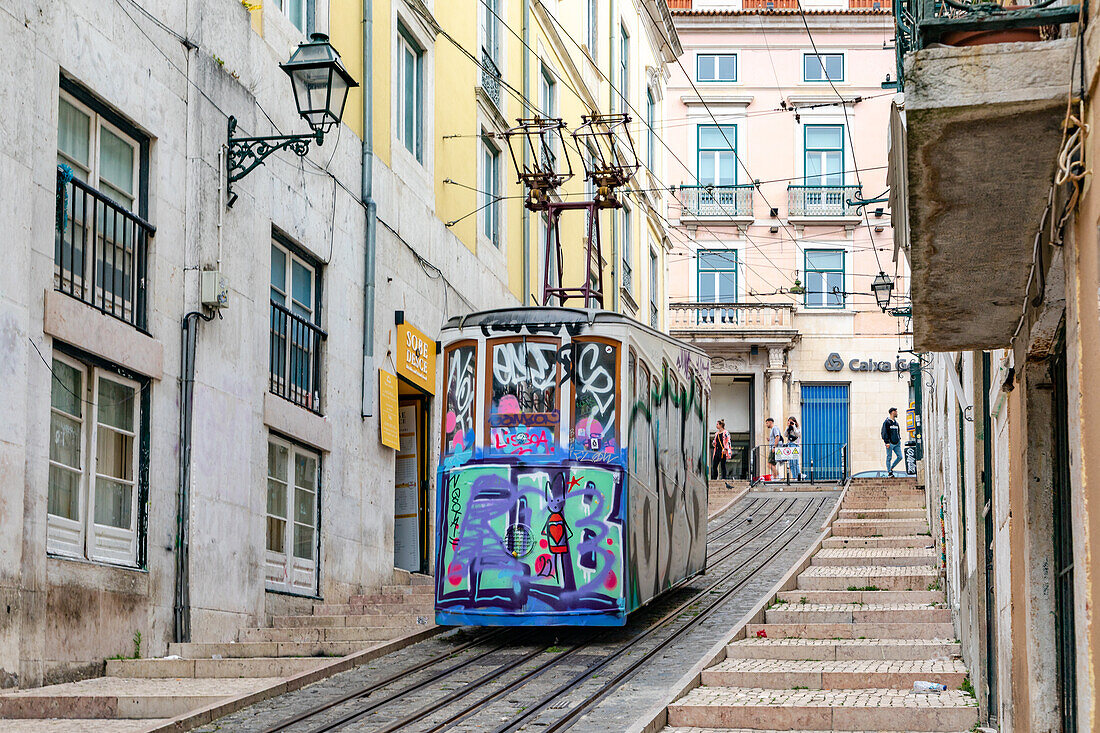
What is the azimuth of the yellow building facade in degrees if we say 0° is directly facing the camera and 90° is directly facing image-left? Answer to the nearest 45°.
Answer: approximately 315°

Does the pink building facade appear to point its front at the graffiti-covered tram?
yes

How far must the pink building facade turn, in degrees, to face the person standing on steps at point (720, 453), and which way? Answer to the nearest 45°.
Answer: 0° — it already faces them

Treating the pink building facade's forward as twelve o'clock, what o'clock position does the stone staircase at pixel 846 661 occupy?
The stone staircase is roughly at 12 o'clock from the pink building facade.

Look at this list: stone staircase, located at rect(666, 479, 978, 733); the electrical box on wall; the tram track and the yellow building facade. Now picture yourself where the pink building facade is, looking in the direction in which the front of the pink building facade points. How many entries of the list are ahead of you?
4

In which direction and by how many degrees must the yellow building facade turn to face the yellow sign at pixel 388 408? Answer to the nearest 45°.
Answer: approximately 45° to its right

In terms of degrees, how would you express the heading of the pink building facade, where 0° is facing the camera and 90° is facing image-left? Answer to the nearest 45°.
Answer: approximately 0°

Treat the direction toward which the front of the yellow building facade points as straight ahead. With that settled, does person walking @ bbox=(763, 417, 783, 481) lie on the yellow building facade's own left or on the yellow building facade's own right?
on the yellow building facade's own left

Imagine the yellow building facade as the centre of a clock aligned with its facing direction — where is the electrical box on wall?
The electrical box on wall is roughly at 2 o'clock from the yellow building facade.

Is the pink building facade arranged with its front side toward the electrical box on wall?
yes

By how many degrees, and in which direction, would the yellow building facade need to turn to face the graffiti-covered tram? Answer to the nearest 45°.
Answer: approximately 45° to its right
